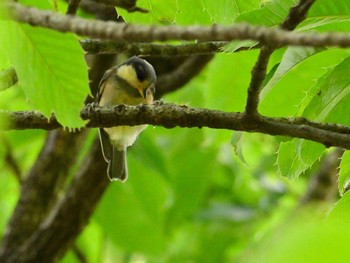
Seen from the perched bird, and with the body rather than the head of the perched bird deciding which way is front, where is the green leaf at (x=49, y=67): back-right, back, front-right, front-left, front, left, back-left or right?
front-right

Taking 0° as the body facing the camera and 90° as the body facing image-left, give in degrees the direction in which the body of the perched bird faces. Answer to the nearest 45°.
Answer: approximately 315°
